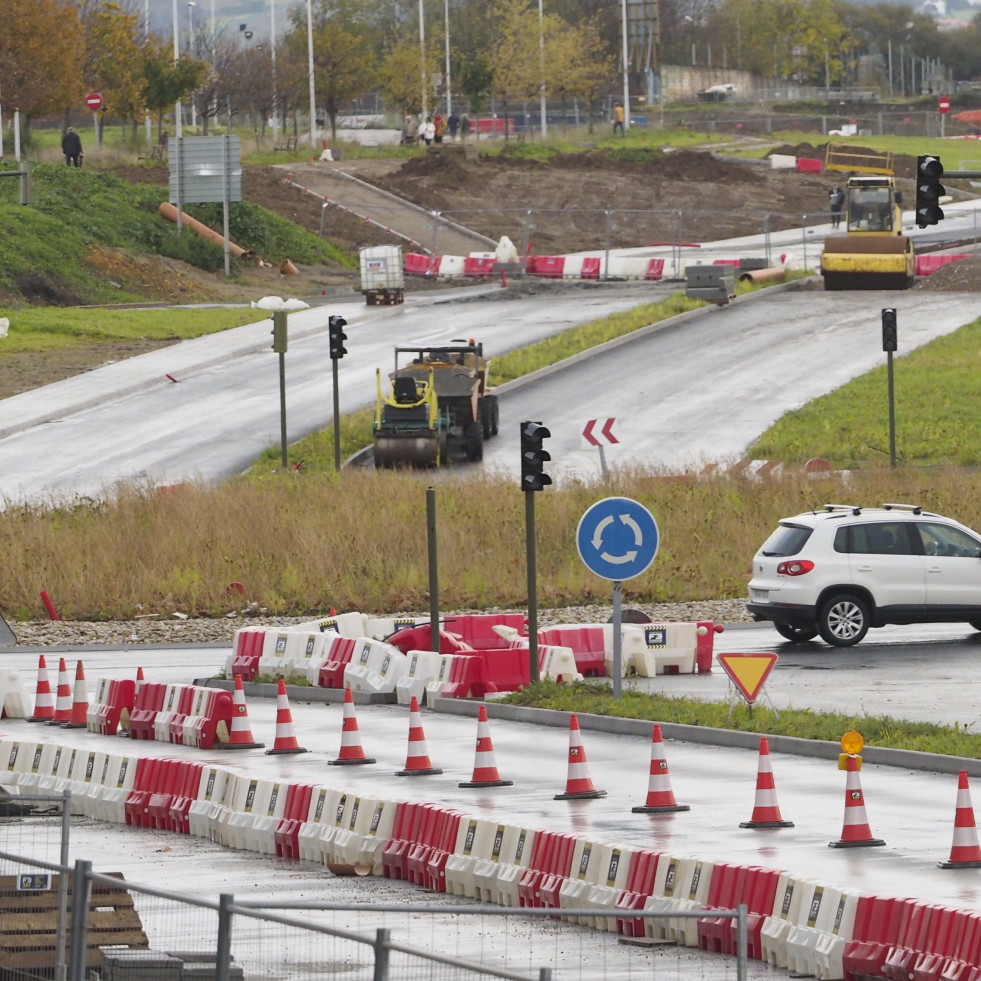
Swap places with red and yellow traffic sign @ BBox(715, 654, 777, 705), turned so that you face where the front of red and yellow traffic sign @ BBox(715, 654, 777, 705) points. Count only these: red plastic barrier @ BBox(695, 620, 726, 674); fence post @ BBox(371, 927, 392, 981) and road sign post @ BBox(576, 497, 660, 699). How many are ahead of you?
1

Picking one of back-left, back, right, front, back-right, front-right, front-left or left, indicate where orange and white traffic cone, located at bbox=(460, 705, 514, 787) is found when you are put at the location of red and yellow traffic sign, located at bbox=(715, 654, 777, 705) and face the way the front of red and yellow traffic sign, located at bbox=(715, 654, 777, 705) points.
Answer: front-right

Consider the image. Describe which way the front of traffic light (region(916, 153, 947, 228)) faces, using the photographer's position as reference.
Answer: facing the viewer and to the right of the viewer

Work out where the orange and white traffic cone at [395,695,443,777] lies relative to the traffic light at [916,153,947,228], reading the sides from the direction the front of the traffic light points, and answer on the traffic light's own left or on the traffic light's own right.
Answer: on the traffic light's own right

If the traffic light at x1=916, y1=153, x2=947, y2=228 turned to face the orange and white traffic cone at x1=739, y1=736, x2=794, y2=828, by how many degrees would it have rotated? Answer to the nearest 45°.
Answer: approximately 45° to its right

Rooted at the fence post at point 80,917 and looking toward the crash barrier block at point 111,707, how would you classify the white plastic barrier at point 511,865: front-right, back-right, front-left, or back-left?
front-right

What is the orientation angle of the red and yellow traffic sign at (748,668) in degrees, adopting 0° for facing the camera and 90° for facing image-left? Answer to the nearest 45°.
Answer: approximately 0°

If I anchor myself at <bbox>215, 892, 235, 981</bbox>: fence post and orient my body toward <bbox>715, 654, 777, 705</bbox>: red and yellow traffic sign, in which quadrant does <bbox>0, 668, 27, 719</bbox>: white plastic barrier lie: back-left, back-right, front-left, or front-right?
front-left

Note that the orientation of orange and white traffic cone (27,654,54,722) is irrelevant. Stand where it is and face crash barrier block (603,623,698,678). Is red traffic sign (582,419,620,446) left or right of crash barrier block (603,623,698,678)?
left

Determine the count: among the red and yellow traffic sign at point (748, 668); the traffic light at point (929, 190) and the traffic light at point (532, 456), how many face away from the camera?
0

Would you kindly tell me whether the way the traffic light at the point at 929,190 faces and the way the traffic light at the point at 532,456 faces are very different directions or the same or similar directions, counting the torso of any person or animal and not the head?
same or similar directions

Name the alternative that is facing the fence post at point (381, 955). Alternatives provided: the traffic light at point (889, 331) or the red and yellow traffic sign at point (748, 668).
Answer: the red and yellow traffic sign
